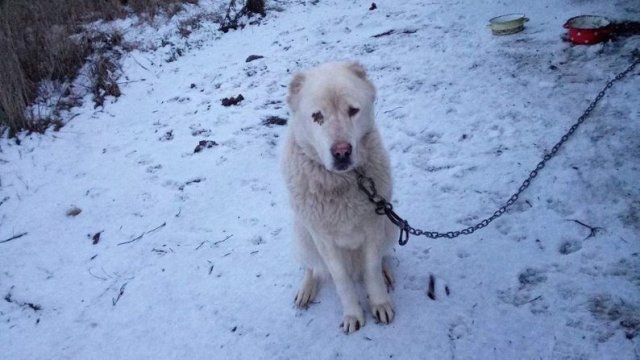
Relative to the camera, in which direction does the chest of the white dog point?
toward the camera

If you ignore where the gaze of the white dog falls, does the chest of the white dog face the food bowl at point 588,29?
no

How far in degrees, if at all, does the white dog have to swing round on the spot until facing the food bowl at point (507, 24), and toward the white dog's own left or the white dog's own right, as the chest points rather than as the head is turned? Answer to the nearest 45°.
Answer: approximately 135° to the white dog's own left

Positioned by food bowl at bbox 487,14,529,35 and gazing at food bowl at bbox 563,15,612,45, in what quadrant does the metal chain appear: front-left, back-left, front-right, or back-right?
front-right
